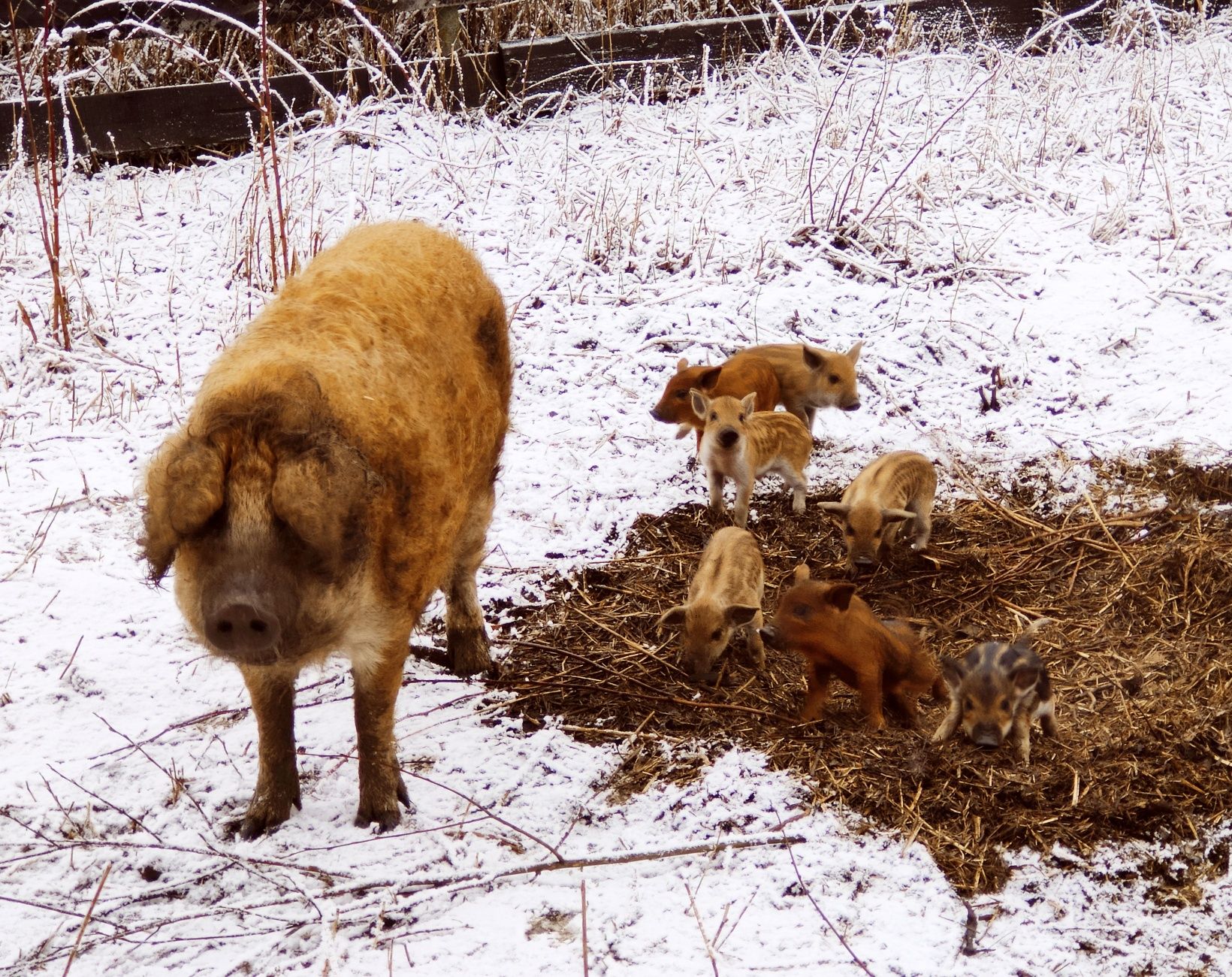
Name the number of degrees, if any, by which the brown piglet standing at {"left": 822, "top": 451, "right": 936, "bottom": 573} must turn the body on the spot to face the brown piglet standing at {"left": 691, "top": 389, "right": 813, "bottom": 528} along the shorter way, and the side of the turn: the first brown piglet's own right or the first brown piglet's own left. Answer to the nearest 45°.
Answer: approximately 90° to the first brown piglet's own right

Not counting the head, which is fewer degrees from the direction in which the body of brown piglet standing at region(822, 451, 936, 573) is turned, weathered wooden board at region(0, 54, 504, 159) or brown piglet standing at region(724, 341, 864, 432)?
the weathered wooden board

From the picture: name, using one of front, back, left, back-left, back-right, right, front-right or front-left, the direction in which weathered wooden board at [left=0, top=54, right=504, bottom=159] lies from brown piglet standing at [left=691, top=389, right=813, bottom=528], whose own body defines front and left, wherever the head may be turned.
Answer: right

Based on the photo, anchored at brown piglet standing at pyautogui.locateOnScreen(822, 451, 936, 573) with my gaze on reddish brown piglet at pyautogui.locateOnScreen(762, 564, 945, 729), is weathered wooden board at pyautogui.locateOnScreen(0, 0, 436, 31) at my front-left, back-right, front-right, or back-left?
back-right

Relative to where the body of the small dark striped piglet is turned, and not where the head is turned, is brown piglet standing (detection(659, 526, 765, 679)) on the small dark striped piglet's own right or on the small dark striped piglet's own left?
on the small dark striped piglet's own right

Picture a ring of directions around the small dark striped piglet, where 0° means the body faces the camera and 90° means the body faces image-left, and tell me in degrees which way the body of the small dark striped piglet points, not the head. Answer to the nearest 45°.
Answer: approximately 45°

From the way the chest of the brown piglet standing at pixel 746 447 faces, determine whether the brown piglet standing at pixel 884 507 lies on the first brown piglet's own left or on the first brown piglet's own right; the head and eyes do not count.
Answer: on the first brown piglet's own left

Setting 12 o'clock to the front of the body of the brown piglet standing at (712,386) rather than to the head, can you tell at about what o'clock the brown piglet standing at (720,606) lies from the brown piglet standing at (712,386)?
the brown piglet standing at (720,606) is roughly at 9 o'clock from the brown piglet standing at (712,386).

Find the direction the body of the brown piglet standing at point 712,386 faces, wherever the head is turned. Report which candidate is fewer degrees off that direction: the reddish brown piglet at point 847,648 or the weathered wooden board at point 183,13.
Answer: the weathered wooden board

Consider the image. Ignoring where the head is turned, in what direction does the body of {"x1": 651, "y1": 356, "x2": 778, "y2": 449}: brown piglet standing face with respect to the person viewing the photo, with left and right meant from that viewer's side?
facing to the left of the viewer
